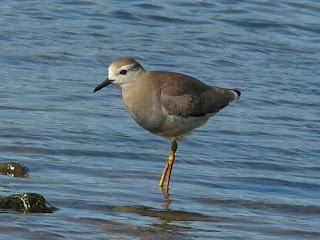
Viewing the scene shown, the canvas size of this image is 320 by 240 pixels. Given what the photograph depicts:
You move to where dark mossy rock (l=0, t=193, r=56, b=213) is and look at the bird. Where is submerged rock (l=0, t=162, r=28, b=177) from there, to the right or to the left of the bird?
left

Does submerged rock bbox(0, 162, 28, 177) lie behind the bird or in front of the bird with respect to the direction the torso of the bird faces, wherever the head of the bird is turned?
in front

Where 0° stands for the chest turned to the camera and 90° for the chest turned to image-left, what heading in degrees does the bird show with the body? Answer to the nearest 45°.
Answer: approximately 90°

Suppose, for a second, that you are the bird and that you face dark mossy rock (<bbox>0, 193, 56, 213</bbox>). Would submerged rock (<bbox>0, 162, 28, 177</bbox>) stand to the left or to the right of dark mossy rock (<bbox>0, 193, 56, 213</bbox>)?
right

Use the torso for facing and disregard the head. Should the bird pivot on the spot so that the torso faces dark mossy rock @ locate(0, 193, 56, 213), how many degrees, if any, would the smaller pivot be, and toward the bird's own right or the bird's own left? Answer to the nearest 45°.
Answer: approximately 45° to the bird's own left
